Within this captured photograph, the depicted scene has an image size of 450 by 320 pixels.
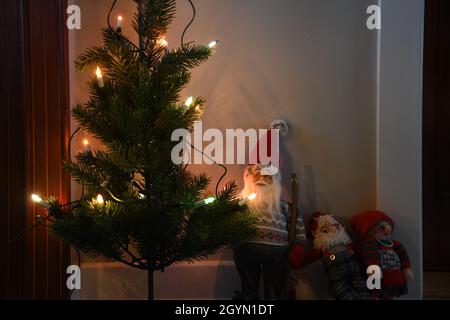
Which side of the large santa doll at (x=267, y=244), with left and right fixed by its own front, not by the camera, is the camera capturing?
front

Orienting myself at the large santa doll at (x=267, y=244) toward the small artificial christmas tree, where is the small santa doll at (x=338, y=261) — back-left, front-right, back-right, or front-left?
back-left
